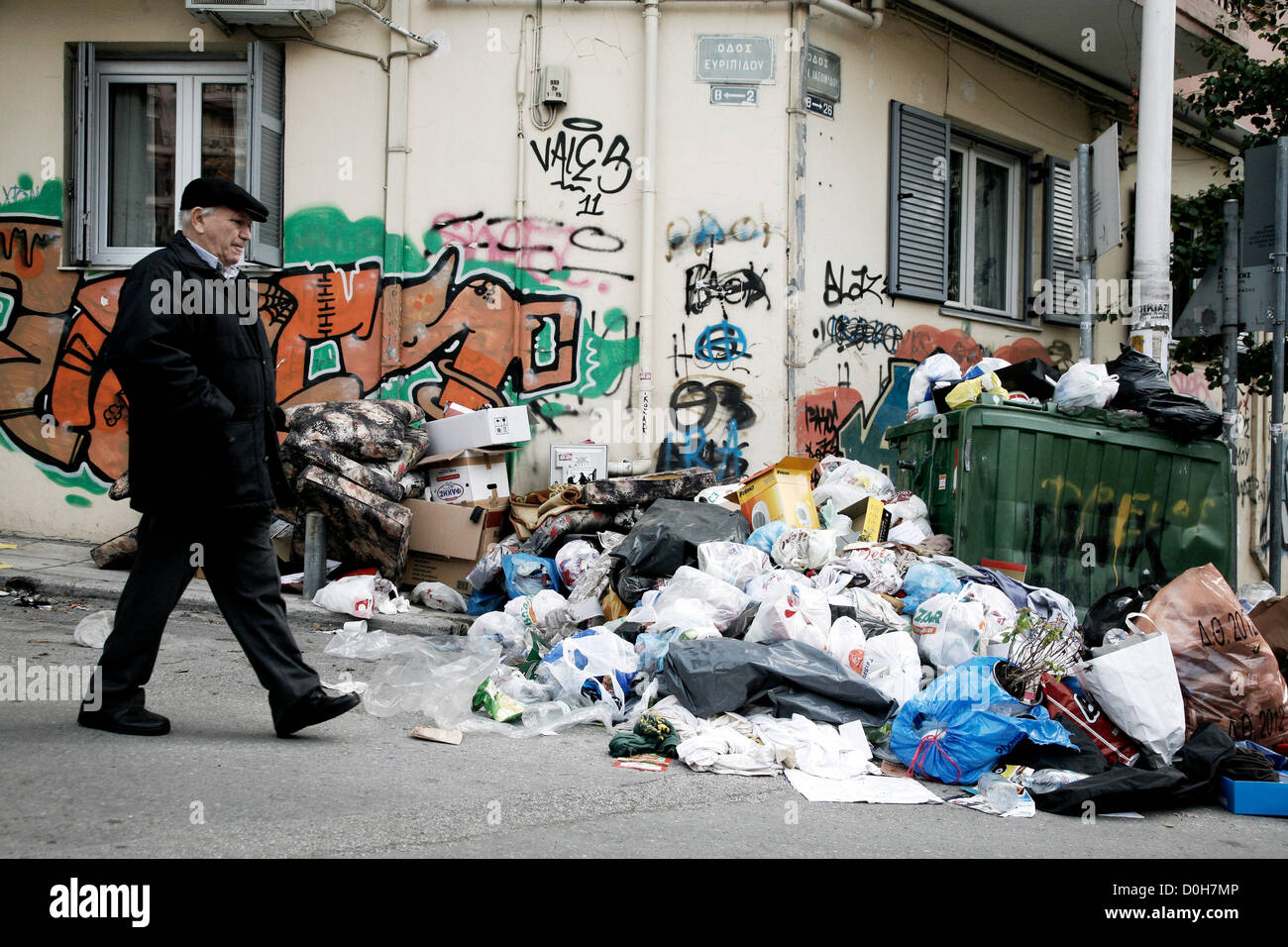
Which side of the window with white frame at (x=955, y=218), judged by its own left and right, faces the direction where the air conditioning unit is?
right

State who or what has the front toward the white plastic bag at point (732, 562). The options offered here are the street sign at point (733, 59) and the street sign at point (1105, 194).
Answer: the street sign at point (733, 59)

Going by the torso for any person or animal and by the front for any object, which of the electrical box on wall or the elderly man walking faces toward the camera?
the electrical box on wall

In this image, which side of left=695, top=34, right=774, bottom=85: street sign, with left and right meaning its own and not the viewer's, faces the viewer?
front

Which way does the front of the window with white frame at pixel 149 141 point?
toward the camera

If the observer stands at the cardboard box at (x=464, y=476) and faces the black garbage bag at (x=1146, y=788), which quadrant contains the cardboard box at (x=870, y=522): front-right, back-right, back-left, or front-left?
front-left

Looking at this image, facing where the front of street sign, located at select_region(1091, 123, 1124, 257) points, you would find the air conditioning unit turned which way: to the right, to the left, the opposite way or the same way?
to the right

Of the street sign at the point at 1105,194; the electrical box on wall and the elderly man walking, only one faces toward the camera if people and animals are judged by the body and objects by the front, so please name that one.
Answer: the electrical box on wall

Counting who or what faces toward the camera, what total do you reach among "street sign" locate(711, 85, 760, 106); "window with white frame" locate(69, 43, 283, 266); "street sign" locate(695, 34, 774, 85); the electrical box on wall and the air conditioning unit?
5

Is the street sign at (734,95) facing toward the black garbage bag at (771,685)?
yes

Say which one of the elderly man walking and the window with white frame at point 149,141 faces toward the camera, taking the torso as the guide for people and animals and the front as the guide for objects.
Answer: the window with white frame

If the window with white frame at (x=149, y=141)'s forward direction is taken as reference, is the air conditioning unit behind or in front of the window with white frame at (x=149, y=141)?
in front

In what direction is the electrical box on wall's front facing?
toward the camera

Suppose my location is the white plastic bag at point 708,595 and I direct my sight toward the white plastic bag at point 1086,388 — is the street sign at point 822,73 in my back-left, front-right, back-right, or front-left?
front-left

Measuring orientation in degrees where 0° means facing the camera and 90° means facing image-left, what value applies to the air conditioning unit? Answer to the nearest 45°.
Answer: approximately 0°

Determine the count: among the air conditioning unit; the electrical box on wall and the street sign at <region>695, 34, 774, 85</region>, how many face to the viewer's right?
0
